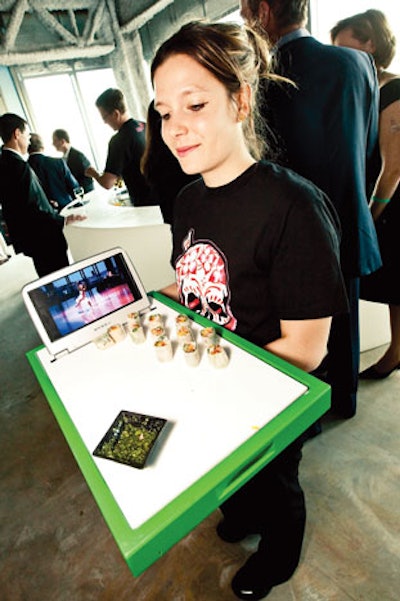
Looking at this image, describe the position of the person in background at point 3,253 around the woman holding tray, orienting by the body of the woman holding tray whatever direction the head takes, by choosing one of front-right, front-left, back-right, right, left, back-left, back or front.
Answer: right

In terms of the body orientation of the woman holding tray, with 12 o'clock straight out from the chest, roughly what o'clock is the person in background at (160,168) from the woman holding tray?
The person in background is roughly at 4 o'clock from the woman holding tray.

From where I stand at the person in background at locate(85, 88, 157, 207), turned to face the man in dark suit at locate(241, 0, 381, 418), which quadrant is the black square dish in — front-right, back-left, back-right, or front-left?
front-right

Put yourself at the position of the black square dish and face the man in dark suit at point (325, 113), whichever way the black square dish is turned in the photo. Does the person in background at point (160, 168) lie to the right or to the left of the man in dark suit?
left

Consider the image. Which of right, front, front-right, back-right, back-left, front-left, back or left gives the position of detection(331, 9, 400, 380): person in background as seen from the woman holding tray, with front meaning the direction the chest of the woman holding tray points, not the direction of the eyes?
back

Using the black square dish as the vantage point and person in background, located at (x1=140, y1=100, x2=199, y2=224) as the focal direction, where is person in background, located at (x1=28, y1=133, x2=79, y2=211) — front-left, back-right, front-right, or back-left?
front-left

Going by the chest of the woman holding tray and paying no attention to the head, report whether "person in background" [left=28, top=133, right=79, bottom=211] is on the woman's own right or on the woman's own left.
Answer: on the woman's own right

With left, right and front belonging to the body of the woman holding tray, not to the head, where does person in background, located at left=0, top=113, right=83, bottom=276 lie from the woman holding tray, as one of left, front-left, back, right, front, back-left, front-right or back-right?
right

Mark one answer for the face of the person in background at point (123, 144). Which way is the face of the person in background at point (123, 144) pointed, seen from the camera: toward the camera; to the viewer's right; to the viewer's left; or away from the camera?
to the viewer's left

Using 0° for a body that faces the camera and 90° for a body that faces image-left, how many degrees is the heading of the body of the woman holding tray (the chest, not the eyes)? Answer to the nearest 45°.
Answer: approximately 45°

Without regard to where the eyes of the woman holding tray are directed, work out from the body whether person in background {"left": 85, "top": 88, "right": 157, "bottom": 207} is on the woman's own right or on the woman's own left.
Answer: on the woman's own right
